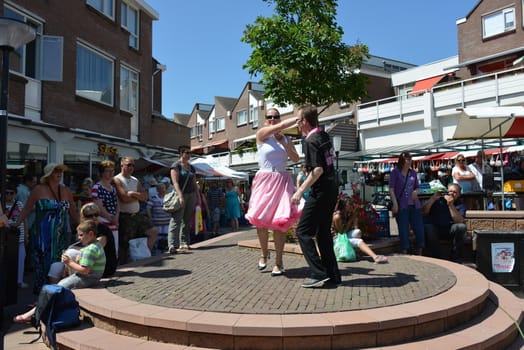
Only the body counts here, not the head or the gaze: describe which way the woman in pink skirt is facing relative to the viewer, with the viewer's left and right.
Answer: facing the viewer

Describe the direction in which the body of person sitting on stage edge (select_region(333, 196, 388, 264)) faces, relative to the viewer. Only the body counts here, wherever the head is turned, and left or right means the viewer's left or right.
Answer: facing the viewer and to the right of the viewer

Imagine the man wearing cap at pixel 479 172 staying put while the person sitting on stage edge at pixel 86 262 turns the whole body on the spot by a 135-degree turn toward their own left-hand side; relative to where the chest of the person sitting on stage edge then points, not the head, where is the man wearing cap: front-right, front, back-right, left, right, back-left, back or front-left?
front-left

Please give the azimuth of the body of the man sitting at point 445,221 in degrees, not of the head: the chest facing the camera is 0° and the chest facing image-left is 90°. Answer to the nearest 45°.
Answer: approximately 0°

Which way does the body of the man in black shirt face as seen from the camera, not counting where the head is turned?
to the viewer's left

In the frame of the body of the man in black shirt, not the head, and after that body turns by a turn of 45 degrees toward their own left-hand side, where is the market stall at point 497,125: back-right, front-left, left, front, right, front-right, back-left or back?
back

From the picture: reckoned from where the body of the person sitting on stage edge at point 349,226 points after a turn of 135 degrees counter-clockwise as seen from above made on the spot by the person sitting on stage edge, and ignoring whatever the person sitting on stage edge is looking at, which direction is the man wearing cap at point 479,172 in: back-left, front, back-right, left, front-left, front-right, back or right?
front-right

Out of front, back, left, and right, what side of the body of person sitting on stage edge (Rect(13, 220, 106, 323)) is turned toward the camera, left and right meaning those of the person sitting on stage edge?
left

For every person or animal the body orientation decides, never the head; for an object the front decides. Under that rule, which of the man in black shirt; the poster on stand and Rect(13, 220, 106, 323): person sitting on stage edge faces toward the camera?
the poster on stand

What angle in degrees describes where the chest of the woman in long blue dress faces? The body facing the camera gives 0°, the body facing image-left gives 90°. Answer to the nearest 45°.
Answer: approximately 315°

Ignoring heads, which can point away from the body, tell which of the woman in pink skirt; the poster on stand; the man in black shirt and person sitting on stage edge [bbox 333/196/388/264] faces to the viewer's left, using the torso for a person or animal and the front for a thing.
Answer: the man in black shirt

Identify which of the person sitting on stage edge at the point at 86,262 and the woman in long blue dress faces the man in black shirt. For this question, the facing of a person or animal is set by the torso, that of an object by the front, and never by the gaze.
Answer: the woman in long blue dress

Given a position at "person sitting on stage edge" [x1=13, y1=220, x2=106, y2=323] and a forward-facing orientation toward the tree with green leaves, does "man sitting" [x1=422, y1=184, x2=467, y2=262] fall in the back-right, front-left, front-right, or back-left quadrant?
front-right
